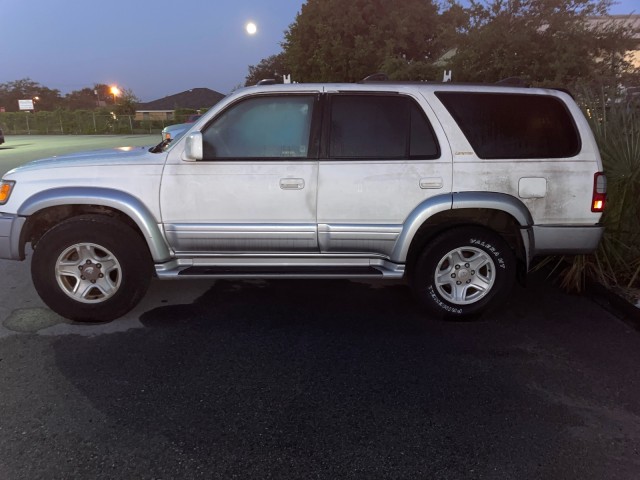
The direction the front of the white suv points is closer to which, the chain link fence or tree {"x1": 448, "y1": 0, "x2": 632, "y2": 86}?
the chain link fence

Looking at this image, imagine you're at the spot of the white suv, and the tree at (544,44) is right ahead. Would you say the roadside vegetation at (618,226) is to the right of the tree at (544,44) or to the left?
right

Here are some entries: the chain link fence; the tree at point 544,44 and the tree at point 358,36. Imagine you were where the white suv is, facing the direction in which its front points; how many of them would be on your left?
0

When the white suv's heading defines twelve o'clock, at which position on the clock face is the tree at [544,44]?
The tree is roughly at 4 o'clock from the white suv.

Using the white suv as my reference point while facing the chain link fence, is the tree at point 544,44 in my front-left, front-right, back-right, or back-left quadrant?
front-right

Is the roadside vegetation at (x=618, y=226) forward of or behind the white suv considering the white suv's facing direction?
behind

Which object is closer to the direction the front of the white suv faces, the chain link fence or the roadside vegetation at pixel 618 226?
the chain link fence

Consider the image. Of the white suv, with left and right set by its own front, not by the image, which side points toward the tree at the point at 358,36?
right

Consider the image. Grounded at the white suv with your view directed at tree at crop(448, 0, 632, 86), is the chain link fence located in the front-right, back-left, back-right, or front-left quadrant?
front-left

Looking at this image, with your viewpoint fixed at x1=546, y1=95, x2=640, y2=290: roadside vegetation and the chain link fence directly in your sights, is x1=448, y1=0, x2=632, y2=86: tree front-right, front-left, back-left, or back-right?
front-right

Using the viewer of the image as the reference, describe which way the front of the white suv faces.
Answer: facing to the left of the viewer

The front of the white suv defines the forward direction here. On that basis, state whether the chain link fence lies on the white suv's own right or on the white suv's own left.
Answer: on the white suv's own right
